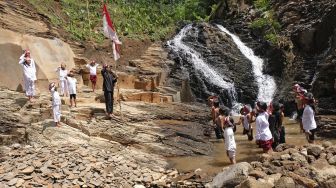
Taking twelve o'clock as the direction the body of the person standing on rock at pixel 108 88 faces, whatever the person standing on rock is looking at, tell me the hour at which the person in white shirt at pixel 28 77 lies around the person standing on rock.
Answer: The person in white shirt is roughly at 2 o'clock from the person standing on rock.

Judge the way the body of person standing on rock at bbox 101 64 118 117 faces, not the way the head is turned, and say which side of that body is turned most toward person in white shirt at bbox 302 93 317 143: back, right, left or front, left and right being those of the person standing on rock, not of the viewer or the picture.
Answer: left

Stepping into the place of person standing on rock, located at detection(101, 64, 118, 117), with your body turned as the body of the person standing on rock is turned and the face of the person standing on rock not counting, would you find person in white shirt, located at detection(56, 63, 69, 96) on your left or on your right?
on your right

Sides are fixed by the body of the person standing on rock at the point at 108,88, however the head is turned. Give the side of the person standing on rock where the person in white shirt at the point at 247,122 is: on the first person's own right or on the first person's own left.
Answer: on the first person's own left

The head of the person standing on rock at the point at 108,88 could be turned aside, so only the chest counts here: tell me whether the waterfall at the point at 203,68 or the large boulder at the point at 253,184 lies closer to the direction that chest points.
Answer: the large boulder

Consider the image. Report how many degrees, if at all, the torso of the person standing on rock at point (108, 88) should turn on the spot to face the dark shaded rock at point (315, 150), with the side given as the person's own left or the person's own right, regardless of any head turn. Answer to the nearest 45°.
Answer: approximately 90° to the person's own left

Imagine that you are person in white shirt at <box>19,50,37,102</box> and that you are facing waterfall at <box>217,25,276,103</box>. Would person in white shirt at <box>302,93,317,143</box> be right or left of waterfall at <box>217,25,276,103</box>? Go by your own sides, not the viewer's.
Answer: right
